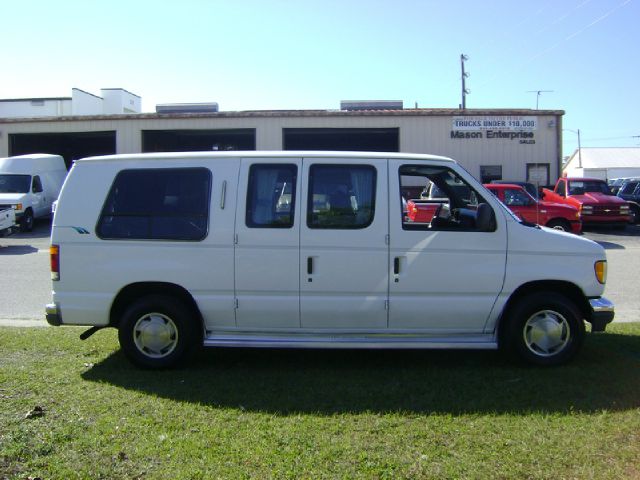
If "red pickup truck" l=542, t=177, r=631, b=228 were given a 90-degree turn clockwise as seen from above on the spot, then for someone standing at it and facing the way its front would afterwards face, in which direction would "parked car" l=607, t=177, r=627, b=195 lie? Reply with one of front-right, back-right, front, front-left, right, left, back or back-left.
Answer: back-right

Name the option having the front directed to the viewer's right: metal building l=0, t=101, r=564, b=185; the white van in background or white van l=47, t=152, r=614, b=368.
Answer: the white van

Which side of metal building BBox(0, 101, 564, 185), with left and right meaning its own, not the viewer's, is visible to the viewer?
front

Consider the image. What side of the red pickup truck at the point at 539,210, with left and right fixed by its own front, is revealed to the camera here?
right

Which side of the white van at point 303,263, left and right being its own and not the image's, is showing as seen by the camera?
right

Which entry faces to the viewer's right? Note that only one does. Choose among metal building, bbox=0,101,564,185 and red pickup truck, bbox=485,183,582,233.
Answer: the red pickup truck

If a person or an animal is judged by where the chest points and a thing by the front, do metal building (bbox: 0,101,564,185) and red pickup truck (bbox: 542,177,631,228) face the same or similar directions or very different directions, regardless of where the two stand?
same or similar directions

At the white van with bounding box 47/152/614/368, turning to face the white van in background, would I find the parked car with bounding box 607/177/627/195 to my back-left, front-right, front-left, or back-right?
front-right

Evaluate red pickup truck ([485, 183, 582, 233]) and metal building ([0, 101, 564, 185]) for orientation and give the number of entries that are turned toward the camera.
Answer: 1

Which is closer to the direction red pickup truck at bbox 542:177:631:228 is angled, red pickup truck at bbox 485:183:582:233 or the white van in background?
the red pickup truck

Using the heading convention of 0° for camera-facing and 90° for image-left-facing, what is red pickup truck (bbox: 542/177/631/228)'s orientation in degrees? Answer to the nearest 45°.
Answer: approximately 315°

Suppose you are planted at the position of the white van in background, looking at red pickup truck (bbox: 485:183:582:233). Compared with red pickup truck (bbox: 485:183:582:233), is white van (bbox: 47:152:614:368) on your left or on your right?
right

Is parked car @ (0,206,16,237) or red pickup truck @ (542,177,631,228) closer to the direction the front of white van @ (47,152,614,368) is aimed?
the red pickup truck

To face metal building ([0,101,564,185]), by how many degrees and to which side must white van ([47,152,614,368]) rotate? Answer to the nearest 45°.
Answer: approximately 90° to its left

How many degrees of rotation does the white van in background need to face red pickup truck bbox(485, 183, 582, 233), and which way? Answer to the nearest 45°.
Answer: approximately 90° to its left

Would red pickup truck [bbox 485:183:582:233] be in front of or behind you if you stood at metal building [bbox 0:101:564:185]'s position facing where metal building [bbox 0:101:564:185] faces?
in front

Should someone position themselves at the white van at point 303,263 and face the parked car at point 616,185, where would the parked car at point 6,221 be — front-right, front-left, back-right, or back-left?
front-left

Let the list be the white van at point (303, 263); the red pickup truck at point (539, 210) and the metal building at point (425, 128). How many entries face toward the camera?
1

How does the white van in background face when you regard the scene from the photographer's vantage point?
facing the viewer and to the left of the viewer
